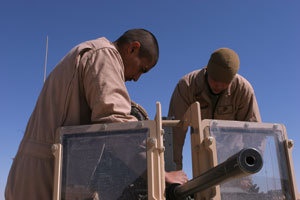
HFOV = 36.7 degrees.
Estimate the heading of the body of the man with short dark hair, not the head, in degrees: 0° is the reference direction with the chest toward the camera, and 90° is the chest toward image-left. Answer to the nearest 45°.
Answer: approximately 270°
